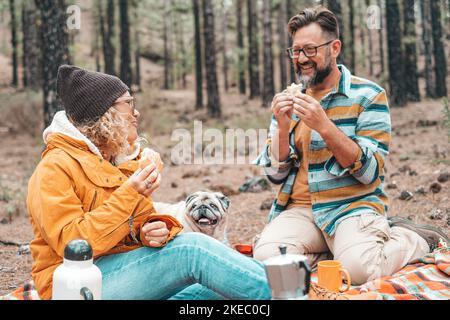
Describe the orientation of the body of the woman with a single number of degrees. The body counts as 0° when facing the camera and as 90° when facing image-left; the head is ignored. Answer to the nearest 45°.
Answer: approximately 270°

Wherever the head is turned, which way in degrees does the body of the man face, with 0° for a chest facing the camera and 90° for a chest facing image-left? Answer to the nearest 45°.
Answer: approximately 45°

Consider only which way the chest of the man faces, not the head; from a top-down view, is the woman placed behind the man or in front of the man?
in front

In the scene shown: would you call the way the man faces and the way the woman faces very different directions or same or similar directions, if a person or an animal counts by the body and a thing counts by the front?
very different directions

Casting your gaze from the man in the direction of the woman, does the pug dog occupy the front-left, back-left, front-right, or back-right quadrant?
front-right

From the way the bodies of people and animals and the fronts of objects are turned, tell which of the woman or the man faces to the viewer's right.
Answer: the woman

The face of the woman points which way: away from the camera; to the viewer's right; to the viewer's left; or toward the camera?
to the viewer's right

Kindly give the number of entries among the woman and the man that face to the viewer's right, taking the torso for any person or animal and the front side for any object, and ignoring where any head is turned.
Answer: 1

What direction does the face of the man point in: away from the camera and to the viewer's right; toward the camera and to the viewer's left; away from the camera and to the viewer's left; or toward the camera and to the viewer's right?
toward the camera and to the viewer's left
